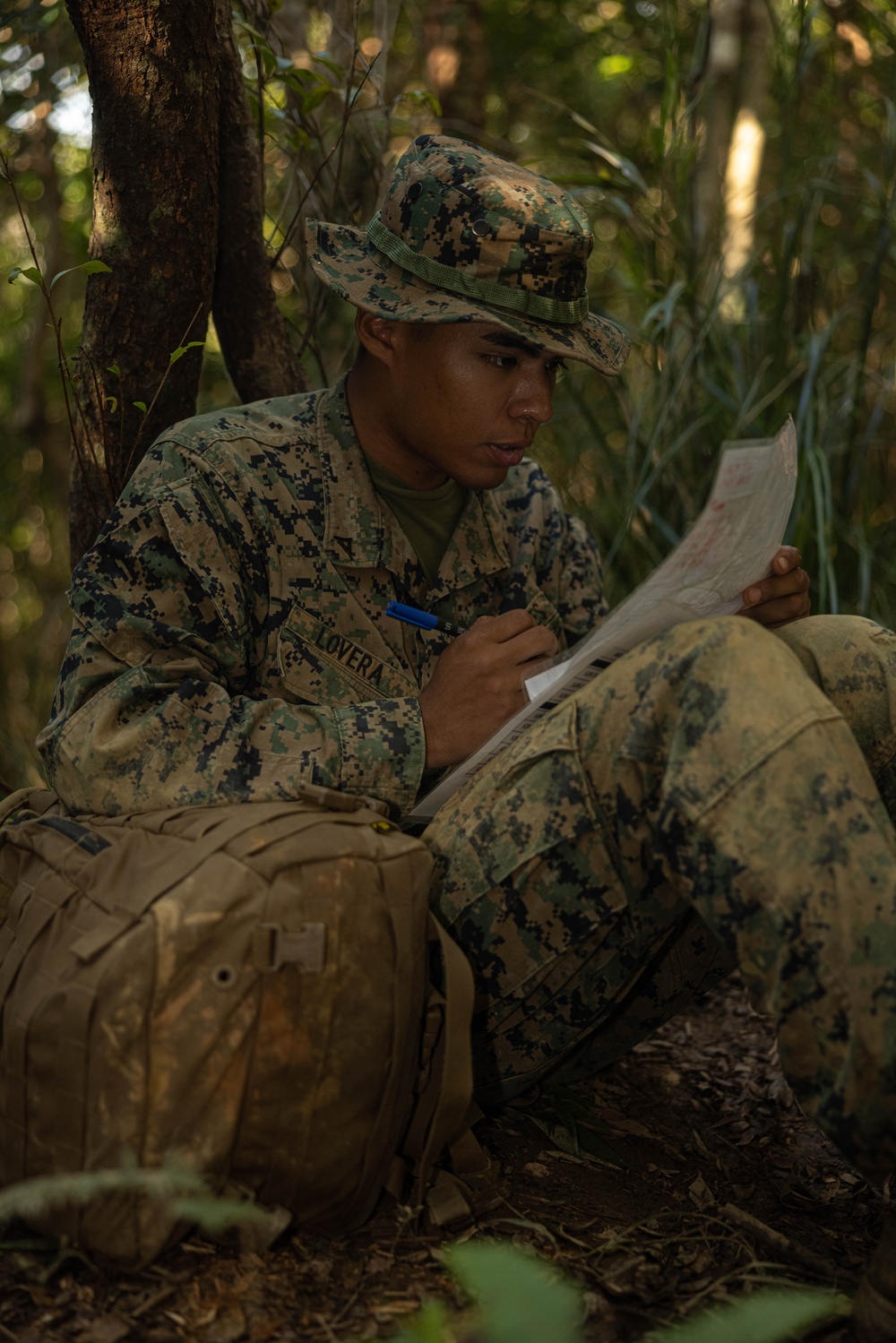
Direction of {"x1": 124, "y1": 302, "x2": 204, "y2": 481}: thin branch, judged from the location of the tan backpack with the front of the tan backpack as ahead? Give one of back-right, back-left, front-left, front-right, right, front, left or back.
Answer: right

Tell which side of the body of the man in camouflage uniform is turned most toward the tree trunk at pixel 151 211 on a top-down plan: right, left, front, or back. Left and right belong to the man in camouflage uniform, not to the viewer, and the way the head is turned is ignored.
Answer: back

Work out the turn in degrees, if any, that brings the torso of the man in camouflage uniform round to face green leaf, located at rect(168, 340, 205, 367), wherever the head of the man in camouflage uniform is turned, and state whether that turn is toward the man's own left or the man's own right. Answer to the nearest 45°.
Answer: approximately 180°

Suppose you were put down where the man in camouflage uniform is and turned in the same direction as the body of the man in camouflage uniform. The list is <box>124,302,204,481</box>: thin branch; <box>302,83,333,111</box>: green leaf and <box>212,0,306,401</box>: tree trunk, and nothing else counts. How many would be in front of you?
0

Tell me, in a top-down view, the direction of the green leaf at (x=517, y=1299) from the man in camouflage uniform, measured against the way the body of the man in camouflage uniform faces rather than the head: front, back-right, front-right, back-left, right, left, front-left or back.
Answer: front-right

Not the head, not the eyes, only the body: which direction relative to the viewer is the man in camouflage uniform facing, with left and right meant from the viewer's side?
facing the viewer and to the right of the viewer

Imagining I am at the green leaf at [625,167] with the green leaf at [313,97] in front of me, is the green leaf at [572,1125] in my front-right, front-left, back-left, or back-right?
front-left
